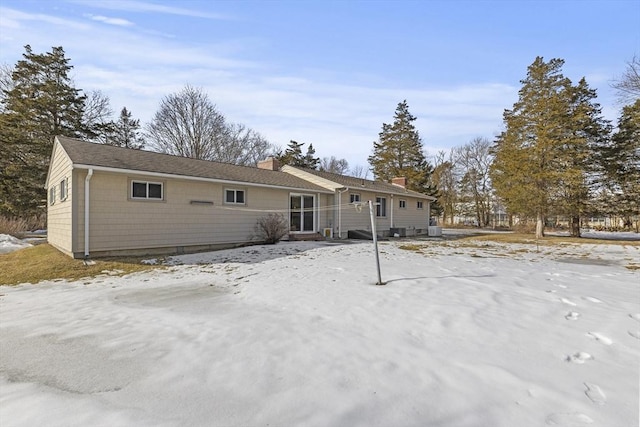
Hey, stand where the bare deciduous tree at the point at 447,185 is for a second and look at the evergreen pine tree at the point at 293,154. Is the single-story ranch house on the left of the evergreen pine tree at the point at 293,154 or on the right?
left

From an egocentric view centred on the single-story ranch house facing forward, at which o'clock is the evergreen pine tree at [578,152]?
The evergreen pine tree is roughly at 4 o'clock from the single-story ranch house.

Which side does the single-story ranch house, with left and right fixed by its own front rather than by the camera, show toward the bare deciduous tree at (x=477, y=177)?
right

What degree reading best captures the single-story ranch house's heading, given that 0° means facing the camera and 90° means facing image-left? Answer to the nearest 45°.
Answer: approximately 135°

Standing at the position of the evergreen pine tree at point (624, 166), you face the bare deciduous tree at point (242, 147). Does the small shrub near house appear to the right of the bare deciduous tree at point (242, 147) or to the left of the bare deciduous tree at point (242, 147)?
left

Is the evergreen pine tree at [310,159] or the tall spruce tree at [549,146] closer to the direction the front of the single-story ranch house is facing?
the evergreen pine tree

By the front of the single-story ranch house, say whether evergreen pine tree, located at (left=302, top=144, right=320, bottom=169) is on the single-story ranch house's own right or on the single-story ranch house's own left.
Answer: on the single-story ranch house's own right
